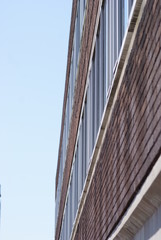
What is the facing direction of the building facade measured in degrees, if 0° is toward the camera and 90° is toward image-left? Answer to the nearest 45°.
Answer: approximately 90°
